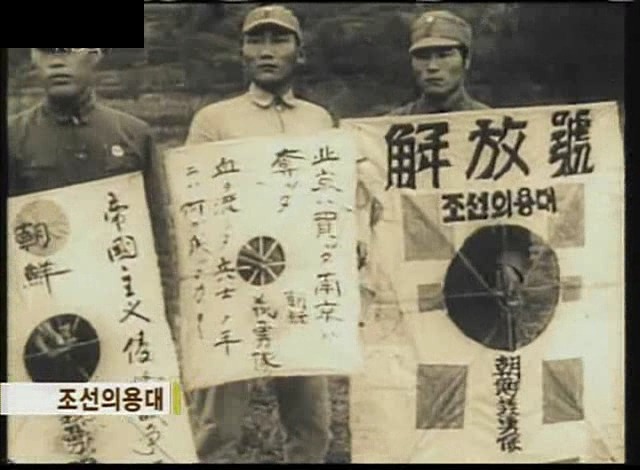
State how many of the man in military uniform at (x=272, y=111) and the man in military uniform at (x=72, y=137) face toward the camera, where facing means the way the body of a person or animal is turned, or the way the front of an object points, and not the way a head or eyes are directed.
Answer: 2

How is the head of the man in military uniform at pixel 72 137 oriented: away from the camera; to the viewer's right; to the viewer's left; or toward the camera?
toward the camera

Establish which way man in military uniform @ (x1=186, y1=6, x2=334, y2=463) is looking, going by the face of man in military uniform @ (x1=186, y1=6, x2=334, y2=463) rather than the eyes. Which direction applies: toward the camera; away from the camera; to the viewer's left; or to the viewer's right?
toward the camera

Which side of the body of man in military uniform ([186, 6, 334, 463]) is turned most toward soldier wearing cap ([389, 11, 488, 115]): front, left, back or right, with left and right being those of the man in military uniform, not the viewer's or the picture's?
left

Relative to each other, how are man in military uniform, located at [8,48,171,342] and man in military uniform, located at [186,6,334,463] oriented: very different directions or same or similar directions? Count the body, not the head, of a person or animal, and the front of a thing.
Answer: same or similar directions

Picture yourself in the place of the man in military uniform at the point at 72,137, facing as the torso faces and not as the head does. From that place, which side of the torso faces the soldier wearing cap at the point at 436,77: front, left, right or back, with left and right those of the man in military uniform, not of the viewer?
left

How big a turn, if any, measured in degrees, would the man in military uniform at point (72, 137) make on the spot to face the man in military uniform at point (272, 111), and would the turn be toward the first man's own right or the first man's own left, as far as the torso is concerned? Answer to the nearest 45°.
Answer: approximately 90° to the first man's own left

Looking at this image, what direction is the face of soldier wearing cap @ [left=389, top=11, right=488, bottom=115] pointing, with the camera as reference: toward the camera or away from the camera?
toward the camera

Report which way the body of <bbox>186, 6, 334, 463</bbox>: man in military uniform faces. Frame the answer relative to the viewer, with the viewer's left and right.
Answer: facing the viewer

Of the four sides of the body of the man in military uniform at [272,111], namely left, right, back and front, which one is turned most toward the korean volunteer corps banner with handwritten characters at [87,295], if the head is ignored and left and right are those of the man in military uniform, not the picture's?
right

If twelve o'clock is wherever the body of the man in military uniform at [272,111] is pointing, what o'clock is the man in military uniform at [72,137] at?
the man in military uniform at [72,137] is roughly at 3 o'clock from the man in military uniform at [272,111].
